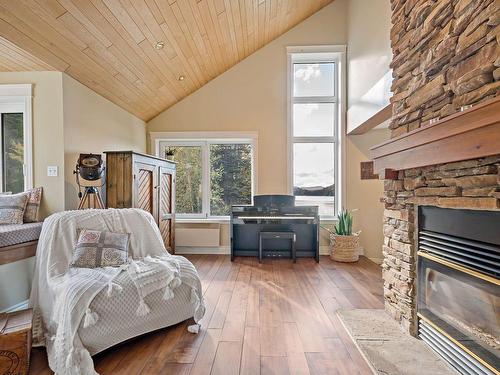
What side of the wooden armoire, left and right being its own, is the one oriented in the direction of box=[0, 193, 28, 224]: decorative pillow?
right

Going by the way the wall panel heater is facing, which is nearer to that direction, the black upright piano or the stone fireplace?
the stone fireplace

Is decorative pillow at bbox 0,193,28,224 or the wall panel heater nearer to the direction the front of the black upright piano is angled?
the decorative pillow

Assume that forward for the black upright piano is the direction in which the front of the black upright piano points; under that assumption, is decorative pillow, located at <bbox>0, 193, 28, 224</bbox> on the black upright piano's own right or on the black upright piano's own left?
on the black upright piano's own right

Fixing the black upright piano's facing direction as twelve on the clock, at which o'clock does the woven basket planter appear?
The woven basket planter is roughly at 9 o'clock from the black upright piano.

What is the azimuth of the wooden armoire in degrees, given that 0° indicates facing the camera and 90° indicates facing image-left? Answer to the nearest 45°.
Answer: approximately 315°

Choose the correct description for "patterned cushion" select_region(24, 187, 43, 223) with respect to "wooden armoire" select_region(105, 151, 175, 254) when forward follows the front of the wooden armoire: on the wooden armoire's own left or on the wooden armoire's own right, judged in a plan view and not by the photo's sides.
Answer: on the wooden armoire's own right

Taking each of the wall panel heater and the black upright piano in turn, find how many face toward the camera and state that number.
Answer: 2

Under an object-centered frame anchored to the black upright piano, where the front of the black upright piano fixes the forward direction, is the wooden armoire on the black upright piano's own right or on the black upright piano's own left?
on the black upright piano's own right

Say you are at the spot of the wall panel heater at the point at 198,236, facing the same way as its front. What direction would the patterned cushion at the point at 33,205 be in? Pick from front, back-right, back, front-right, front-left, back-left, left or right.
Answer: front-right

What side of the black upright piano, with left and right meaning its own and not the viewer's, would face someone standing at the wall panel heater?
right

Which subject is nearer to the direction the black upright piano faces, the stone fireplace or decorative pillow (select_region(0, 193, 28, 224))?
the stone fireplace
